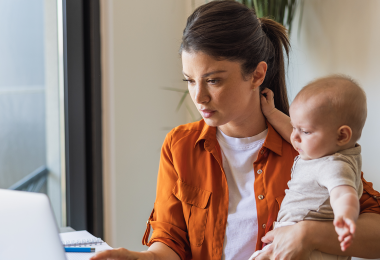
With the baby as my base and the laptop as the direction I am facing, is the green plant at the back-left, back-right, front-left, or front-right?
back-right

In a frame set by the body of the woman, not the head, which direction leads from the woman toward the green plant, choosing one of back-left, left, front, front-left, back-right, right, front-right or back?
back-right

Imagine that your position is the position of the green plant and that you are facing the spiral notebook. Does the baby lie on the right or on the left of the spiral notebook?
left
